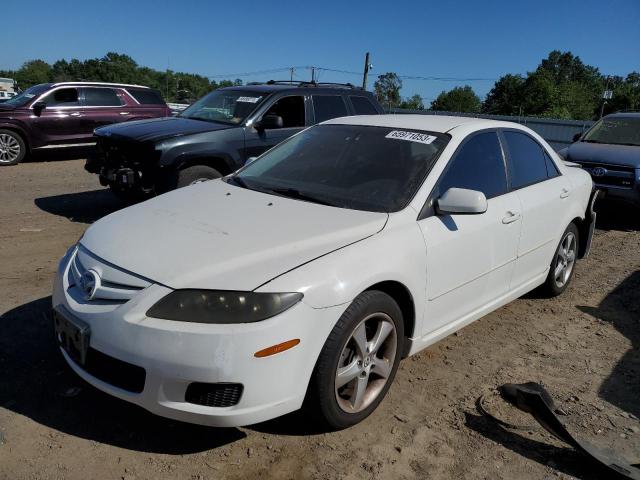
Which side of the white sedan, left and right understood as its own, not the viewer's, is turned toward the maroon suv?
right

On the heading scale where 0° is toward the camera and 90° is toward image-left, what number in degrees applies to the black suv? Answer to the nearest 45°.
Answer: approximately 45°

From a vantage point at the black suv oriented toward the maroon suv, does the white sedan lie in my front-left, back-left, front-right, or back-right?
back-left

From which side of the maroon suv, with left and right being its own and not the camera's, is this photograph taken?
left

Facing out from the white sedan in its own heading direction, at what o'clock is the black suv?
The black suv is roughly at 4 o'clock from the white sedan.

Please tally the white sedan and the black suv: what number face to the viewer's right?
0

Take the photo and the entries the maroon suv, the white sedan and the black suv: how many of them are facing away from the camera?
0

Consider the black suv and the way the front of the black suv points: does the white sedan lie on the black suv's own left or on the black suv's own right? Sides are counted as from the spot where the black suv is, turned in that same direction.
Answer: on the black suv's own left

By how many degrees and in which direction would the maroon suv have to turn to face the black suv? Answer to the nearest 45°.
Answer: approximately 90° to its left

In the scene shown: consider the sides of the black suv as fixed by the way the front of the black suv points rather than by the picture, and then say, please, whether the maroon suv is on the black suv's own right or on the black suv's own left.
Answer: on the black suv's own right

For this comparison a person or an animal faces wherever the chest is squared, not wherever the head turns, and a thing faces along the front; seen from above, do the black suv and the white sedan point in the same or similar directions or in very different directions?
same or similar directions

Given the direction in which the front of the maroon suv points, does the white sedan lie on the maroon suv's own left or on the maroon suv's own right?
on the maroon suv's own left

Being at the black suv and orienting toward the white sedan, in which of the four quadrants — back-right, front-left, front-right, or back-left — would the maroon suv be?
back-right
